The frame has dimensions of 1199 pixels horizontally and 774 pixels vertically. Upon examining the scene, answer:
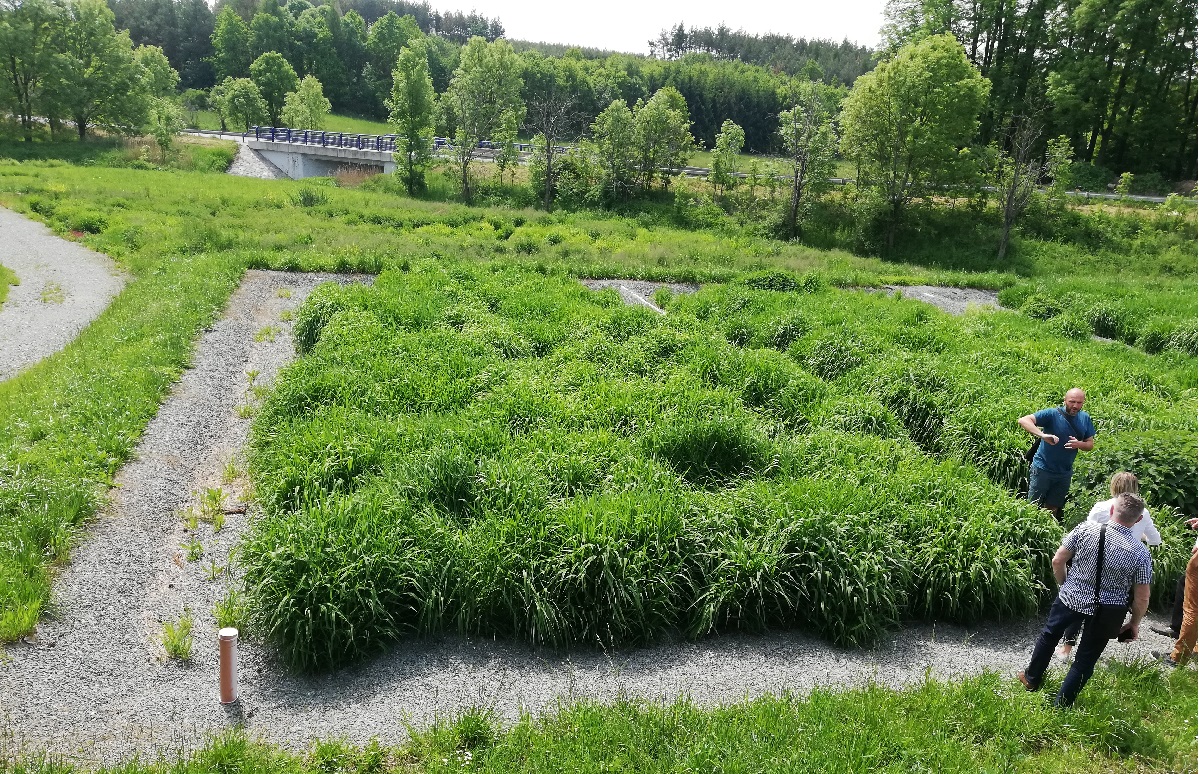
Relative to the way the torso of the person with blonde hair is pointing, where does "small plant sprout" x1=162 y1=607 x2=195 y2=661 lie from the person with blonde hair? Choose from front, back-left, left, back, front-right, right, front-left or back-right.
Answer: back-left

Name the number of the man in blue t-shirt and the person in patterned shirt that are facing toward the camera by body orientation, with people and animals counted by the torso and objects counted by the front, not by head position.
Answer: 1

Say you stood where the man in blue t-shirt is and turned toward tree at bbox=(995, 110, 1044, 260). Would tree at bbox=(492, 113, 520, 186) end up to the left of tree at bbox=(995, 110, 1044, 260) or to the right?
left

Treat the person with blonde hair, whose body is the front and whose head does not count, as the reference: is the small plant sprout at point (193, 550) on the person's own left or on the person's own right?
on the person's own left

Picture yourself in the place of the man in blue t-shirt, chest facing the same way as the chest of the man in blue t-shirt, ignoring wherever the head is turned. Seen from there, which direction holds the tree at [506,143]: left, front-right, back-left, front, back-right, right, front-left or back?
back-right

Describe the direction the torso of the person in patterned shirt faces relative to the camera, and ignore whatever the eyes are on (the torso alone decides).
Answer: away from the camera

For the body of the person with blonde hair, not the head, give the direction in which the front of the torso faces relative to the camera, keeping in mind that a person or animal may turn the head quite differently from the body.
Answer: away from the camera

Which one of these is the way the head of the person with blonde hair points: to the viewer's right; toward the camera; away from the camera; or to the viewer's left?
away from the camera

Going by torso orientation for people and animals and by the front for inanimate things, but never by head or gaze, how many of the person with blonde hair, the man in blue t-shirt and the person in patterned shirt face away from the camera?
2
